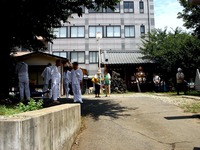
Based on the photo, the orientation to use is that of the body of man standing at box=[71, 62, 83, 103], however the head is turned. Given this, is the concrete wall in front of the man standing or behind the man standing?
in front

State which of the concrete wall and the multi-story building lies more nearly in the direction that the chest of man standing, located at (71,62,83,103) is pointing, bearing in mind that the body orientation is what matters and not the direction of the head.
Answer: the concrete wall

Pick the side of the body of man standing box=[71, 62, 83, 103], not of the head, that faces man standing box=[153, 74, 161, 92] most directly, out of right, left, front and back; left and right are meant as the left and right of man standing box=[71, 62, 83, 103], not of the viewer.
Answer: back

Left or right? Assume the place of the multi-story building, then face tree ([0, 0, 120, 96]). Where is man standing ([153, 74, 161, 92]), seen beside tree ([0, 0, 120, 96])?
left

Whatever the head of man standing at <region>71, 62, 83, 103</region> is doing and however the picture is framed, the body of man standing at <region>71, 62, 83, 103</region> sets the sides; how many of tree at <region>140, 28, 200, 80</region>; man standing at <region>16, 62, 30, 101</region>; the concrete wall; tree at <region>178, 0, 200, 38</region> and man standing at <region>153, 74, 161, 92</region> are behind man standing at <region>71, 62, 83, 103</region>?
3

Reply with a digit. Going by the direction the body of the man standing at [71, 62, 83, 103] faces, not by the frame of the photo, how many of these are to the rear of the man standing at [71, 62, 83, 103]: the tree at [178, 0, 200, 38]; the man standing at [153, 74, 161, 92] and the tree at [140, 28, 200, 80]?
3

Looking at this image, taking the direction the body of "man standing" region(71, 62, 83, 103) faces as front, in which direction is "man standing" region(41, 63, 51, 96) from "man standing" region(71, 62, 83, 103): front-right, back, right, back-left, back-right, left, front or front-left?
right

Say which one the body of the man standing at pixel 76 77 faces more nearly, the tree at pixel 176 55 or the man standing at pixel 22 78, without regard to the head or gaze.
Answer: the man standing

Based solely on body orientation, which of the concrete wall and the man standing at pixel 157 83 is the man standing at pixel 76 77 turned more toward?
the concrete wall

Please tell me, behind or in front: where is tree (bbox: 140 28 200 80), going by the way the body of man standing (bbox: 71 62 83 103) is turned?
behind

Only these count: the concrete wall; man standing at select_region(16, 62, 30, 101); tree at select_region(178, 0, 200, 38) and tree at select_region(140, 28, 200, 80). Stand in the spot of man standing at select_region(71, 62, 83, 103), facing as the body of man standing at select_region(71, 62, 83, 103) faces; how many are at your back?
2

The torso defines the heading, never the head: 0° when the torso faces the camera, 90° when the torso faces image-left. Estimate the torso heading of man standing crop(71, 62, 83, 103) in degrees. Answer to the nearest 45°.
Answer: approximately 45°

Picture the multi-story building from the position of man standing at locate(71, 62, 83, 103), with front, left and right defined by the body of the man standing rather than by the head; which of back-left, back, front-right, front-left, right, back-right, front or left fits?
back-right
